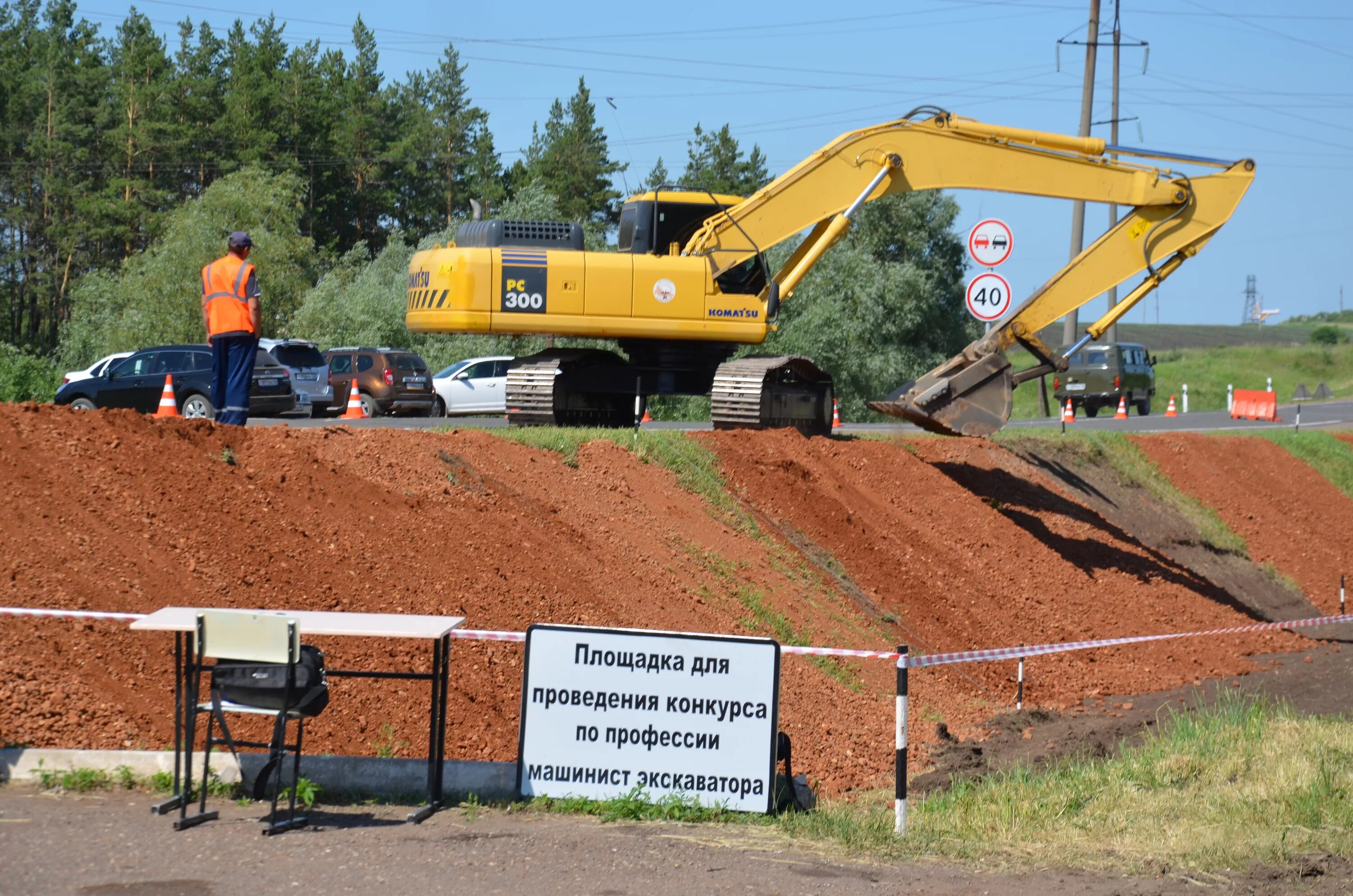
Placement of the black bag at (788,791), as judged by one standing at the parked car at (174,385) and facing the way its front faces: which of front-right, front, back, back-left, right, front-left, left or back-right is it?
back-left

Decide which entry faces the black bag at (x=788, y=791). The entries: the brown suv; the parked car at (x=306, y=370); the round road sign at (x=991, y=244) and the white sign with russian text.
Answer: the round road sign

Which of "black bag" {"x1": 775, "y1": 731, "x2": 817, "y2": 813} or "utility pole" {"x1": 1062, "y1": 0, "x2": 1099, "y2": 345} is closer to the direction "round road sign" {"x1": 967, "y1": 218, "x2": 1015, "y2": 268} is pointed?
the black bag

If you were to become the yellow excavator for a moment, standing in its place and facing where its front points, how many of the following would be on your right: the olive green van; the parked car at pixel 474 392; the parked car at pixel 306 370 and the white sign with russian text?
1

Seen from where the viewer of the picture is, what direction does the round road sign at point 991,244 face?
facing the viewer

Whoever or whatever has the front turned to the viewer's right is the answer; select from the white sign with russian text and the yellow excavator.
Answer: the yellow excavator

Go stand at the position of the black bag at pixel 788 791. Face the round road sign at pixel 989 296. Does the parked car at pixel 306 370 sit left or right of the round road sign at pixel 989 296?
left

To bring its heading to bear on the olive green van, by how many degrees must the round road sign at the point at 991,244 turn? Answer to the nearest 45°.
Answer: approximately 180°

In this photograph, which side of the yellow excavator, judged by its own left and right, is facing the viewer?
right

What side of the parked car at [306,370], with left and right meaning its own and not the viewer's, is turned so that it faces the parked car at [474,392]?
right

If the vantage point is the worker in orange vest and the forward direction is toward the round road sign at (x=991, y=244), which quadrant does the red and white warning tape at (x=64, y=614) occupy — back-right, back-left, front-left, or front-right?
back-right

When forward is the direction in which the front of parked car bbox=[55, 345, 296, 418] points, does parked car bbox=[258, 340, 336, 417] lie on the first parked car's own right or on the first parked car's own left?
on the first parked car's own right

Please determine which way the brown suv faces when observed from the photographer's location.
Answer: facing away from the viewer and to the left of the viewer

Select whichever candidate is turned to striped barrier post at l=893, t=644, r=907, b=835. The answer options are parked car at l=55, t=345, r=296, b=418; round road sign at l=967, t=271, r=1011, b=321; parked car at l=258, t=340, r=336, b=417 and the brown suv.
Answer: the round road sign

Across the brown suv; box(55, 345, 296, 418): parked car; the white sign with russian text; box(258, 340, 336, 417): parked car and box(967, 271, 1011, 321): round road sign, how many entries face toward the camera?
2

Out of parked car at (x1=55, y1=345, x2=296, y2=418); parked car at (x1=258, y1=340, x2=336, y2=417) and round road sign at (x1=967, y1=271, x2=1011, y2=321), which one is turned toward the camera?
the round road sign

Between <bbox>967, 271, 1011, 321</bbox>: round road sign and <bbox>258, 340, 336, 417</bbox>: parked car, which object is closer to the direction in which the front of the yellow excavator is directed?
the round road sign

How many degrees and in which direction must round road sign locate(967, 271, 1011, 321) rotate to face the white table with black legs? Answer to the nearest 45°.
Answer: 0° — it already faces it

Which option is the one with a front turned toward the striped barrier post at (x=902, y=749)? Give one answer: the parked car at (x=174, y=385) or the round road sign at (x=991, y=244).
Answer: the round road sign
